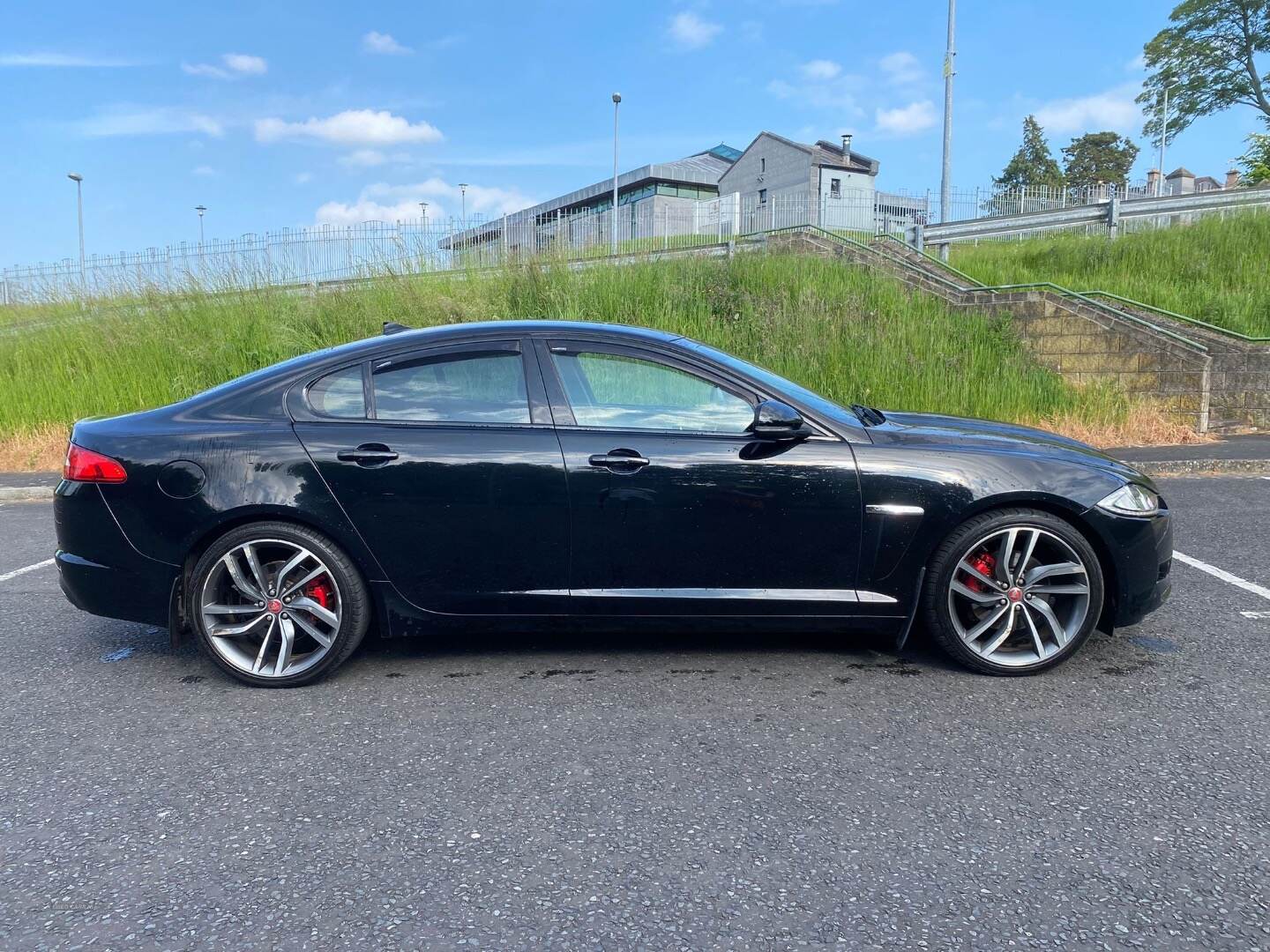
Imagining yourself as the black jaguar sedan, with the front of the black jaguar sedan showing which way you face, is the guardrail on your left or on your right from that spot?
on your left

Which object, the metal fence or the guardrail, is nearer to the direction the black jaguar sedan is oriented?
the guardrail

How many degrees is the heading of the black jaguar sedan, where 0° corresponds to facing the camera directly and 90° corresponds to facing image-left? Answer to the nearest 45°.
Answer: approximately 270°

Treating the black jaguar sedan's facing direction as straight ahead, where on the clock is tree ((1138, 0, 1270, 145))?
The tree is roughly at 10 o'clock from the black jaguar sedan.

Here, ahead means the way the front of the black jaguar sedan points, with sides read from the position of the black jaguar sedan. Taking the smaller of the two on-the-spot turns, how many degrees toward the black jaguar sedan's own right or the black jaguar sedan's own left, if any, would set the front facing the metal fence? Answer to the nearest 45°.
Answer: approximately 90° to the black jaguar sedan's own left

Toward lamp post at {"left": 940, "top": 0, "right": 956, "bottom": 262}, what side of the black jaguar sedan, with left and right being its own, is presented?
left
